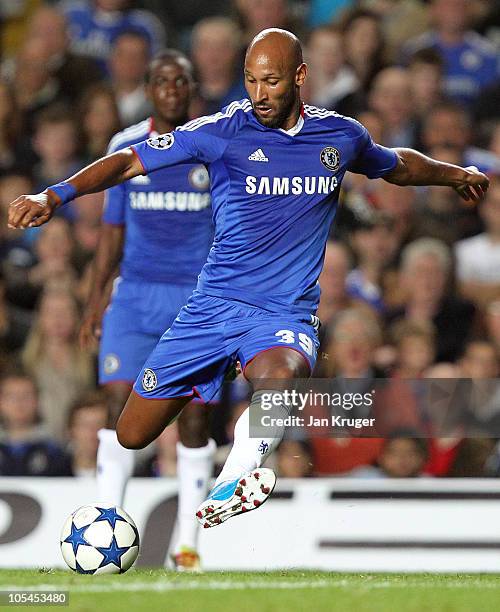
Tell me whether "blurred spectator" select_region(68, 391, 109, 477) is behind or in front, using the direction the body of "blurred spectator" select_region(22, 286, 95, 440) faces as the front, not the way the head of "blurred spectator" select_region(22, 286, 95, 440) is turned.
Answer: in front

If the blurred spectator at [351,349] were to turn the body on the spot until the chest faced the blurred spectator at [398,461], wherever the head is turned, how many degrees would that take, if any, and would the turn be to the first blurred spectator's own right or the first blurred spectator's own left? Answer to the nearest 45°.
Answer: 0° — they already face them

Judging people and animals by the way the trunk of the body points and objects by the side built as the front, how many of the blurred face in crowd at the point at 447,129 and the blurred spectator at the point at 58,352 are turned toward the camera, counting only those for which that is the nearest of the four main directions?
2

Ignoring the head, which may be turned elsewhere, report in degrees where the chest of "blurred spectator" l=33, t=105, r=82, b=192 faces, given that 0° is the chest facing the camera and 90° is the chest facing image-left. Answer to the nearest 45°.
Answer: approximately 0°

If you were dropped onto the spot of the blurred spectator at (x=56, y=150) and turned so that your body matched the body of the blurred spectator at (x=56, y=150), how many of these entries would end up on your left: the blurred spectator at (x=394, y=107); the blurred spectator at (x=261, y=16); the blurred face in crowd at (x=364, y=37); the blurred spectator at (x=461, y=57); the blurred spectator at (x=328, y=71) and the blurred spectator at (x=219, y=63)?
6

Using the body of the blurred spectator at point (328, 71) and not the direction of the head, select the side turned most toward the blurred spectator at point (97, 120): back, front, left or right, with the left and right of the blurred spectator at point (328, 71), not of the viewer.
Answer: right

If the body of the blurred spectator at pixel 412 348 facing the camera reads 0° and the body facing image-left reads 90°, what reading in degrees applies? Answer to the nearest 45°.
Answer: approximately 0°
